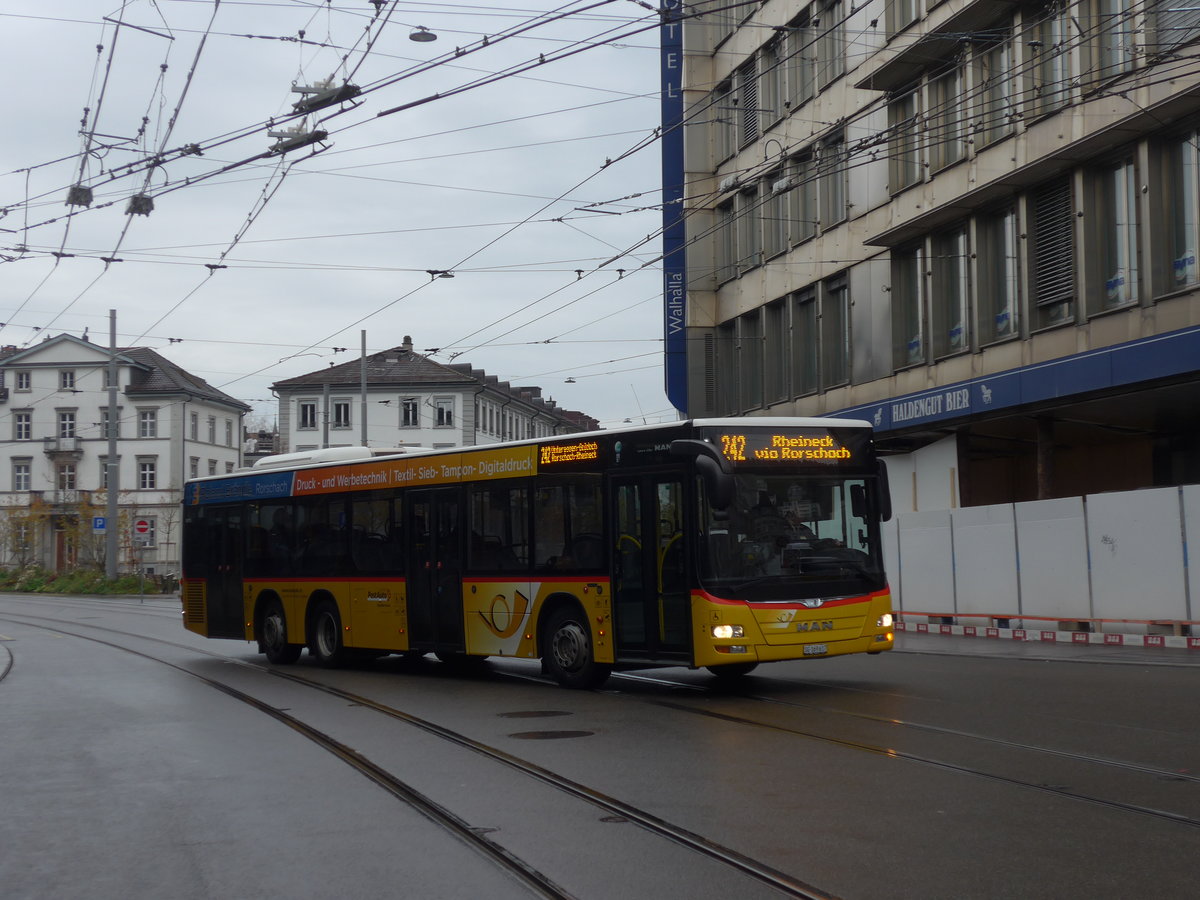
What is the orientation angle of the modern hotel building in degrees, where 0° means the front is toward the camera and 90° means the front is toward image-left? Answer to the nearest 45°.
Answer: approximately 45°

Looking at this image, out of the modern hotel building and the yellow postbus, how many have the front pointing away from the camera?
0

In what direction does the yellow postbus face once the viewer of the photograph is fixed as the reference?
facing the viewer and to the right of the viewer

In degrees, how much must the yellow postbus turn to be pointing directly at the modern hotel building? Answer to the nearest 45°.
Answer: approximately 90° to its left

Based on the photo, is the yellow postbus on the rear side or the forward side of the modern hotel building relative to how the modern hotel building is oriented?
on the forward side
